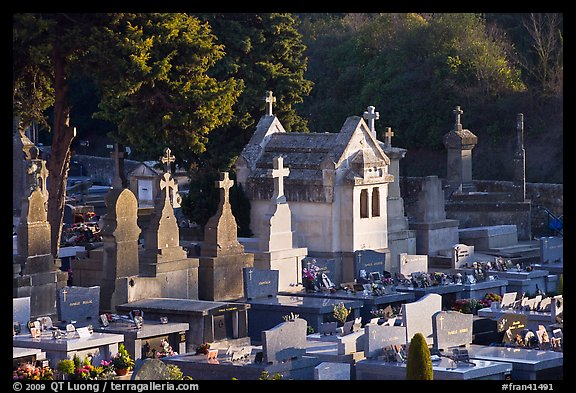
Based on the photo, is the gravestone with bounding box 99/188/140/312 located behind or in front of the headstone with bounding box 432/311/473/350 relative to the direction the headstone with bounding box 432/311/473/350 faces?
behind

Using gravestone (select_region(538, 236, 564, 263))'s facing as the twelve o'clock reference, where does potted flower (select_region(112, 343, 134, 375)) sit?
The potted flower is roughly at 1 o'clock from the gravestone.

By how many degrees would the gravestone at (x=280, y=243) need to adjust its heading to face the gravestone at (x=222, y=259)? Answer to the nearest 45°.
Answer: approximately 90° to its right

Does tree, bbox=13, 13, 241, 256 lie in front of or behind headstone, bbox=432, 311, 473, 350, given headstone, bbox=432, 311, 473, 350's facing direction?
behind

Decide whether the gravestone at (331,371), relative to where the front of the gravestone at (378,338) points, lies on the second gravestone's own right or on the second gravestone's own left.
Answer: on the second gravestone's own right

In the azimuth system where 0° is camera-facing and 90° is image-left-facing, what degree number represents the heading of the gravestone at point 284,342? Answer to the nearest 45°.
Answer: approximately 315°

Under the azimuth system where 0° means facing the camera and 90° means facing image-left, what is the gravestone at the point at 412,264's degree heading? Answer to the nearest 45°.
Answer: approximately 315°
